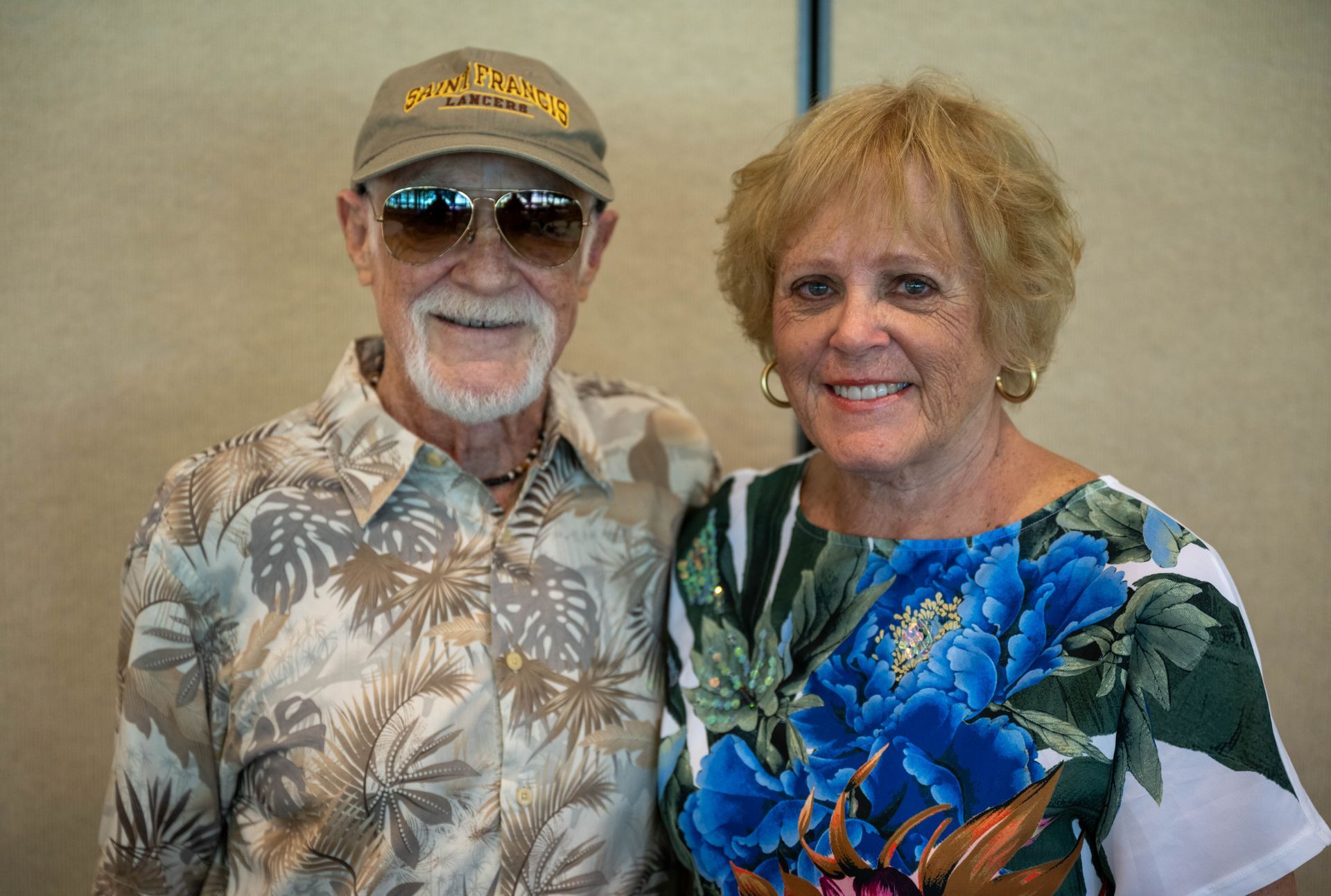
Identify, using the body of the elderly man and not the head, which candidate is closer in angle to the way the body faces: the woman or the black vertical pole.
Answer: the woman

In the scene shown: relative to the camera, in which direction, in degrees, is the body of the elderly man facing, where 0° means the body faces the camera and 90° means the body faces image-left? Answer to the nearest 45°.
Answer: approximately 0°

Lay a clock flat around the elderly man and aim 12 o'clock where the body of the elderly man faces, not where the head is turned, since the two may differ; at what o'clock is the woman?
The woman is roughly at 10 o'clock from the elderly man.

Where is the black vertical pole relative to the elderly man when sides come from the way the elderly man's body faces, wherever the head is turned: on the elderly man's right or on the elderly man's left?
on the elderly man's left
